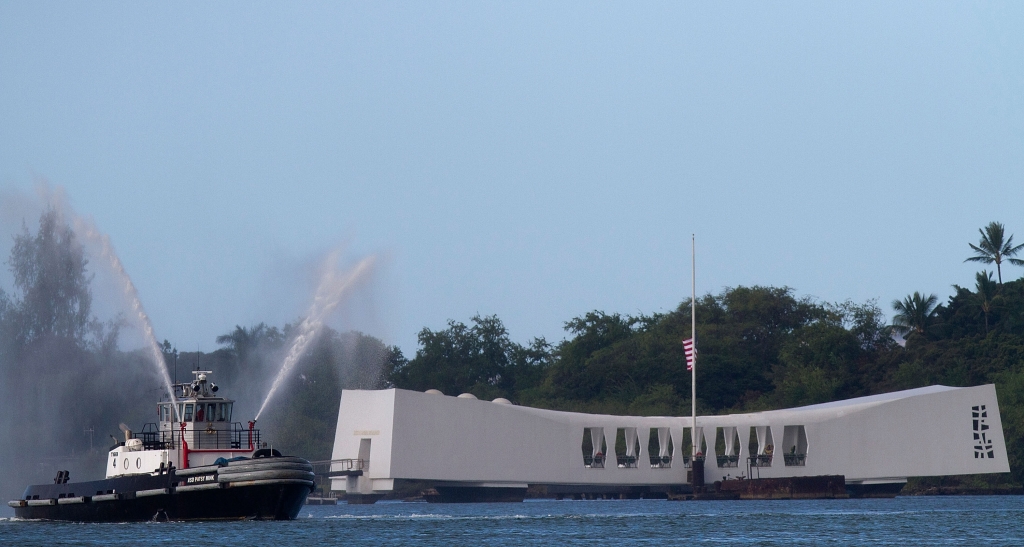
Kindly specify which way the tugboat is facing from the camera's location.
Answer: facing the viewer and to the right of the viewer
